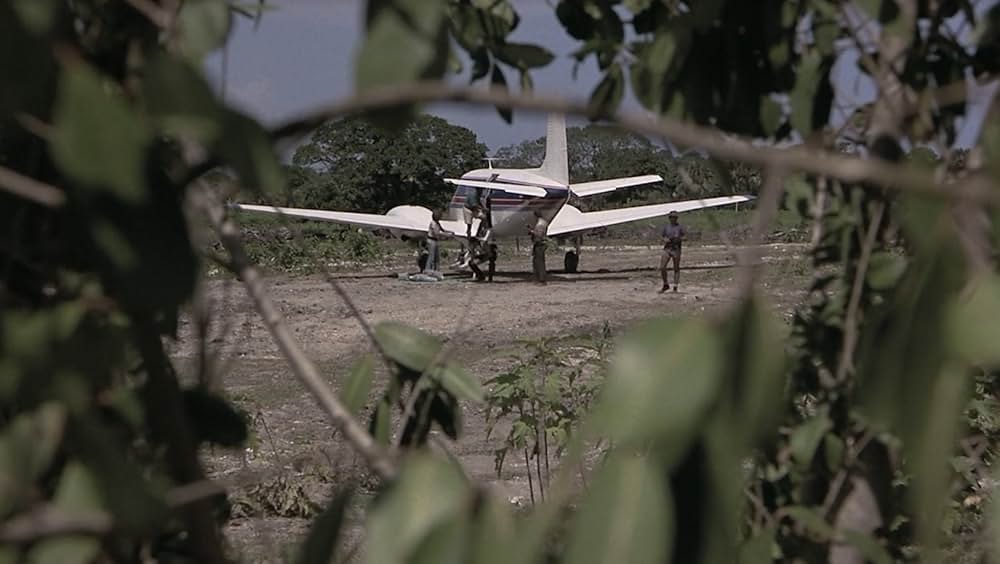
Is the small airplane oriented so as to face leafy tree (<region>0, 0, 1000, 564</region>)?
no

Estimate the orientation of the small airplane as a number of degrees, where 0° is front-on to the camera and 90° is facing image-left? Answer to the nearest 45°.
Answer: approximately 135°
